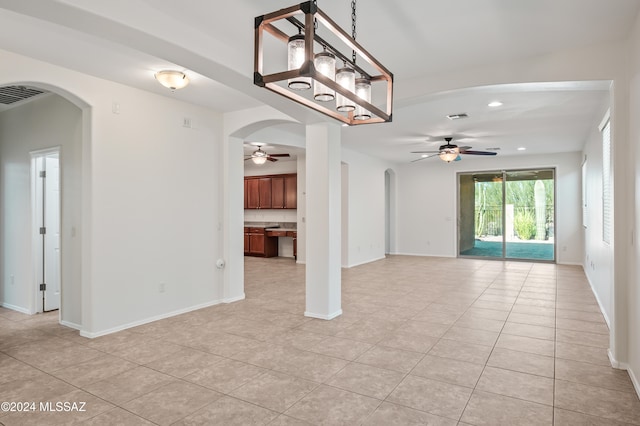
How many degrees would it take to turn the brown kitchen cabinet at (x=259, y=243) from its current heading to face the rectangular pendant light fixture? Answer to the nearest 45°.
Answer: approximately 45° to its left

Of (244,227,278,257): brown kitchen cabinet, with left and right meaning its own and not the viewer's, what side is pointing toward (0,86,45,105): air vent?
front

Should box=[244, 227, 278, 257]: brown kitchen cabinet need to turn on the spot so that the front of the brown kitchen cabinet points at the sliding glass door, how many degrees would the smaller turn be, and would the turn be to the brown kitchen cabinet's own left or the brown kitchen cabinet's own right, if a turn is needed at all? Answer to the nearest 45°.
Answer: approximately 135° to the brown kitchen cabinet's own left

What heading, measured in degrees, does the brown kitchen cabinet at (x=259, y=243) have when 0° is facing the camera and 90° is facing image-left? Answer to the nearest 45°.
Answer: approximately 45°

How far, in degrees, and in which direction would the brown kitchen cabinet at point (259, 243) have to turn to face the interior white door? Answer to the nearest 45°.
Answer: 0° — it already faces it
